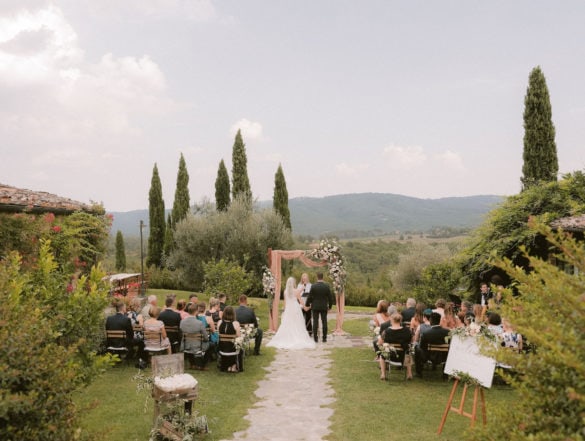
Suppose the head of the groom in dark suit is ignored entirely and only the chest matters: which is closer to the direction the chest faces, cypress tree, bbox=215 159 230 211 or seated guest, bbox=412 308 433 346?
the cypress tree

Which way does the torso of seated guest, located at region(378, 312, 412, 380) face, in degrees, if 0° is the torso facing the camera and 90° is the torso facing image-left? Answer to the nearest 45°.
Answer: approximately 180°

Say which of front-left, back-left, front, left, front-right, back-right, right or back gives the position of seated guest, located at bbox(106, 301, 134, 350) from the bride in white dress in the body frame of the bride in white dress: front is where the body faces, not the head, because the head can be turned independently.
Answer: back-left

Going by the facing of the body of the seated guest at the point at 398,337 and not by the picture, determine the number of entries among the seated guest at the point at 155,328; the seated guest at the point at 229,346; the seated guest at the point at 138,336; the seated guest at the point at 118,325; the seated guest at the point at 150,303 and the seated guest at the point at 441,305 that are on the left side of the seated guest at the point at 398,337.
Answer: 5

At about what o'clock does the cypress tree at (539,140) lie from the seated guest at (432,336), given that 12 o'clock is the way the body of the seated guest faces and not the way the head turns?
The cypress tree is roughly at 2 o'clock from the seated guest.

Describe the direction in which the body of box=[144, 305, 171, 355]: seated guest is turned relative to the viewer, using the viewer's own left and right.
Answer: facing away from the viewer

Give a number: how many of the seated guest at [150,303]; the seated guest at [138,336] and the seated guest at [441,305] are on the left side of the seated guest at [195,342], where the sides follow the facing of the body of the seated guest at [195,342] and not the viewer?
2

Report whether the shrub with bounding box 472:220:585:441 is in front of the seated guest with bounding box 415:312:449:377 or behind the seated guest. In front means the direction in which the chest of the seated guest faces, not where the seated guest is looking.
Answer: behind

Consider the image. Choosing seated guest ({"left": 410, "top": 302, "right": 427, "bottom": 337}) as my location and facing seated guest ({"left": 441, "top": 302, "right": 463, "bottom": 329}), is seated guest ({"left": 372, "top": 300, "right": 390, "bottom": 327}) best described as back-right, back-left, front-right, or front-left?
back-left

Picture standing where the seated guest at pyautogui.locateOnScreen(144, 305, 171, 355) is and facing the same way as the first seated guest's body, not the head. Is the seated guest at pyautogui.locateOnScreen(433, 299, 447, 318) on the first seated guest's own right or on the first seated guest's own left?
on the first seated guest's own right

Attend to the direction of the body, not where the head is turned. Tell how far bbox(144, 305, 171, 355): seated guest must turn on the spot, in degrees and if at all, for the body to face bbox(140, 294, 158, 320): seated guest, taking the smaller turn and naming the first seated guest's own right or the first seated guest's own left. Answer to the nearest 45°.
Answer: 0° — they already face them

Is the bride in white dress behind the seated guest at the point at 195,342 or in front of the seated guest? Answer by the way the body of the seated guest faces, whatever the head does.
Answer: in front

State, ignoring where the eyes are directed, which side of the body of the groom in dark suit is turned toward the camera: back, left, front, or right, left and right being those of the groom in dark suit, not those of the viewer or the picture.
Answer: back

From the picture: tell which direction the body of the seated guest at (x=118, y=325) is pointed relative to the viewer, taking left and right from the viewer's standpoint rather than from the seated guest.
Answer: facing away from the viewer and to the right of the viewer

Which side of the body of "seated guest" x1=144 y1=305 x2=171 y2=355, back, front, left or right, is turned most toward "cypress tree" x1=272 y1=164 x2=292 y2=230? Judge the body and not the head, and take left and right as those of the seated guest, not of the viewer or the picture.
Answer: front
